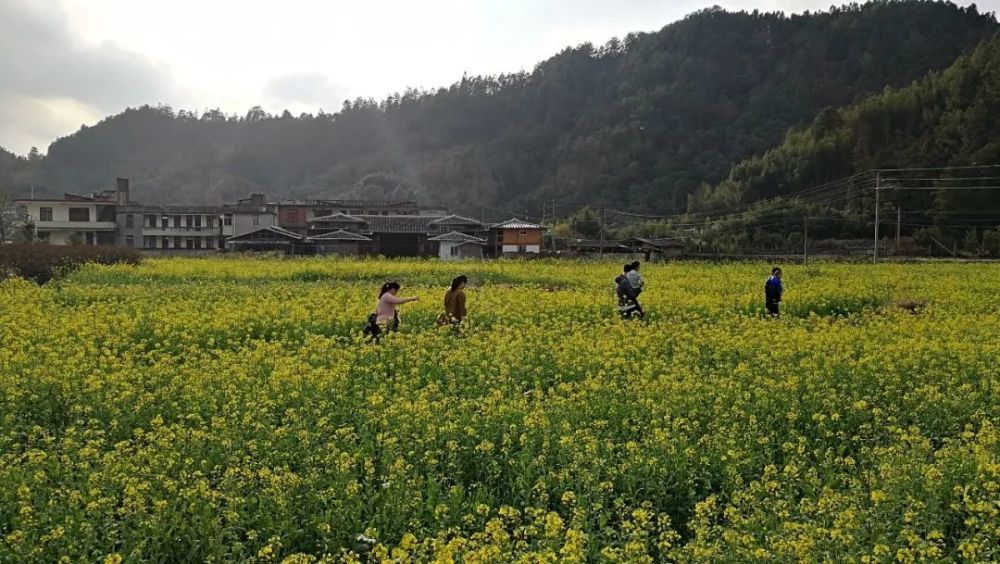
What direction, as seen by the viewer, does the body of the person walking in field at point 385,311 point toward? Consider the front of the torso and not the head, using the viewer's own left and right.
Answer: facing to the right of the viewer

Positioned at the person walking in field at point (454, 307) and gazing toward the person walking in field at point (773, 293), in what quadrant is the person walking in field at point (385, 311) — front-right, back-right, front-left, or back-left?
back-right

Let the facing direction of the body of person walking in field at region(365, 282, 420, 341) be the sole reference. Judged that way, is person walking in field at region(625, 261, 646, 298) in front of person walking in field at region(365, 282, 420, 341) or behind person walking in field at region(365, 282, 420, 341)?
in front

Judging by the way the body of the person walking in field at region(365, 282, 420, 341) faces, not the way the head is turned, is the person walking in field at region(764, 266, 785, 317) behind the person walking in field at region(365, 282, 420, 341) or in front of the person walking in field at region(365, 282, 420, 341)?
in front

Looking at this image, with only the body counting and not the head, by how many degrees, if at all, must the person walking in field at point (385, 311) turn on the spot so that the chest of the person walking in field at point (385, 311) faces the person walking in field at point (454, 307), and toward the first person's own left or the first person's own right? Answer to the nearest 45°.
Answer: approximately 45° to the first person's own left
